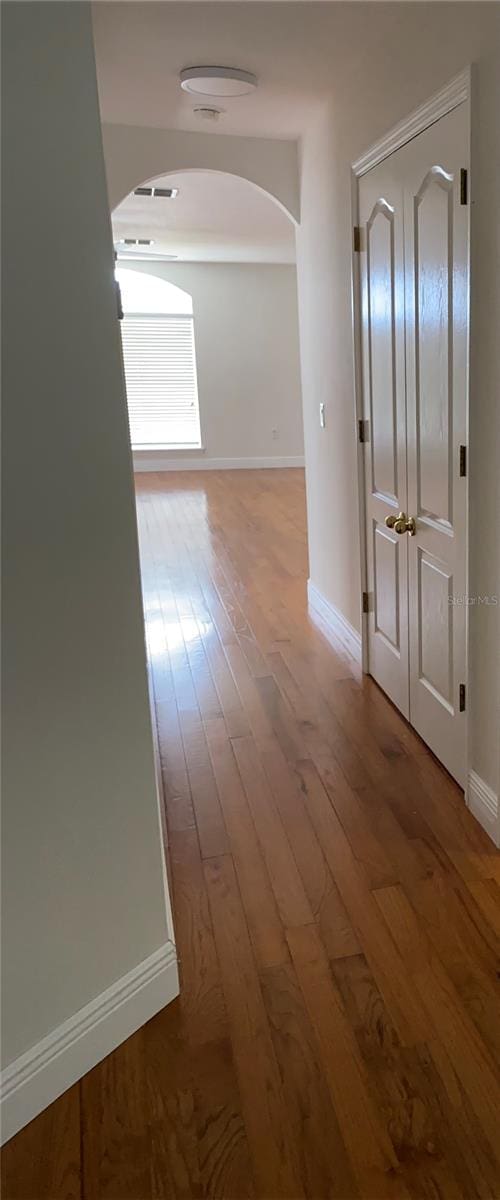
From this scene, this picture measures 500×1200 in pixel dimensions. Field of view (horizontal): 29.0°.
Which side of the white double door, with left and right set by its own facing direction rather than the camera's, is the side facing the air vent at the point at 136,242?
right

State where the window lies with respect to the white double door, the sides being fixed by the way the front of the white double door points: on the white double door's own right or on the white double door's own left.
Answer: on the white double door's own right

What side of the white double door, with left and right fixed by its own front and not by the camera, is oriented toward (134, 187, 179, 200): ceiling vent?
right

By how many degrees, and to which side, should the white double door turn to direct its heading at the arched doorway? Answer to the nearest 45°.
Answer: approximately 135° to its right
